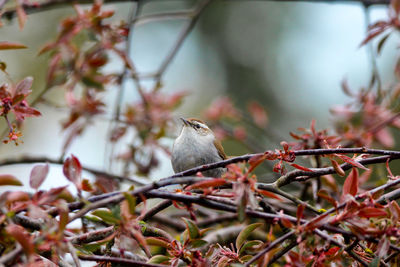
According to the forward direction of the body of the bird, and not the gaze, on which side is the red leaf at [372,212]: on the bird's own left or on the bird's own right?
on the bird's own left

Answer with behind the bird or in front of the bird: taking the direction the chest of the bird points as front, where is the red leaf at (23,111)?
in front

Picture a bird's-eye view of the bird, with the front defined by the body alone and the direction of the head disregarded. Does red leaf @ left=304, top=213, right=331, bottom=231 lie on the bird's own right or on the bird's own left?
on the bird's own left

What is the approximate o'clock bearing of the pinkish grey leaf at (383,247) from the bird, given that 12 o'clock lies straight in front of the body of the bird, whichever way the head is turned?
The pinkish grey leaf is roughly at 10 o'clock from the bird.

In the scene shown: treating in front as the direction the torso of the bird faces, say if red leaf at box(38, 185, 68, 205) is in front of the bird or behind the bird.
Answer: in front

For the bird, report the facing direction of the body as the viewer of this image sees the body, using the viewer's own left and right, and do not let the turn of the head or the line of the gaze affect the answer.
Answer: facing the viewer and to the left of the viewer

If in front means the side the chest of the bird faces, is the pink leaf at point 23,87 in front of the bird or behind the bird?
in front
